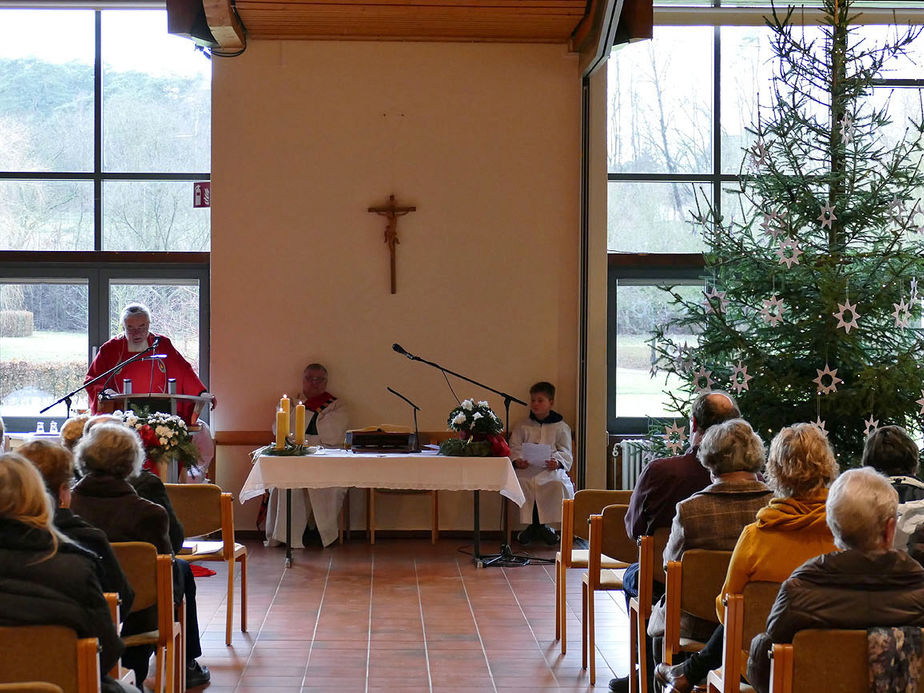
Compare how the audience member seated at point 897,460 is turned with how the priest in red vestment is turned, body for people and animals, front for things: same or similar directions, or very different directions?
very different directions

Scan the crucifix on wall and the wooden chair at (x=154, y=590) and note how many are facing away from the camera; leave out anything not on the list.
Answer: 1

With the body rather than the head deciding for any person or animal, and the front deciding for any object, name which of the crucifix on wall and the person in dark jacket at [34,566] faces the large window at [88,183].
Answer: the person in dark jacket

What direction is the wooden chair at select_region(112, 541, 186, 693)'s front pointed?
away from the camera

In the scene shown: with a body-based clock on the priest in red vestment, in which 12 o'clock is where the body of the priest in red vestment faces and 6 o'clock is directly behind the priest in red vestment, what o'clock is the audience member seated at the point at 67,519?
The audience member seated is roughly at 12 o'clock from the priest in red vestment.

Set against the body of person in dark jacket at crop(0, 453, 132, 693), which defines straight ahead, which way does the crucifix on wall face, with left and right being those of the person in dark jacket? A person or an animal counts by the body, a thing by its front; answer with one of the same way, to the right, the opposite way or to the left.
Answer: the opposite way

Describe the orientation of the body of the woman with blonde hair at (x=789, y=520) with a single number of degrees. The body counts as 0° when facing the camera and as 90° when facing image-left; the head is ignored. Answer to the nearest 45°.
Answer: approximately 135°

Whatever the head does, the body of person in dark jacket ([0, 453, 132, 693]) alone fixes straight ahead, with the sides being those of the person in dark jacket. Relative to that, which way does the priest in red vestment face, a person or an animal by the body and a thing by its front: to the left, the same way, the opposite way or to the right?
the opposite way

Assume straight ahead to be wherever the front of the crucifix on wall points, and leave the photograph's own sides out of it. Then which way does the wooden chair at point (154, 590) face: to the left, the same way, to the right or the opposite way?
the opposite way
